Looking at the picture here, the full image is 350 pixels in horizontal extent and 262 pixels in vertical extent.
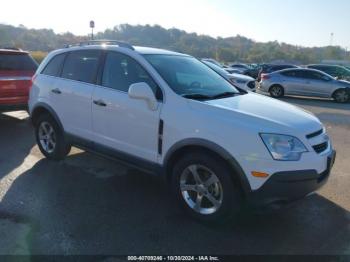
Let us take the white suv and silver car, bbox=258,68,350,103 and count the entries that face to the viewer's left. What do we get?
0

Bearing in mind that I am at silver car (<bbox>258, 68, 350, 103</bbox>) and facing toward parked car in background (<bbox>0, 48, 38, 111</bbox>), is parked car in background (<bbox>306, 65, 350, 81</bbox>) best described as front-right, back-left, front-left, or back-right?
back-right

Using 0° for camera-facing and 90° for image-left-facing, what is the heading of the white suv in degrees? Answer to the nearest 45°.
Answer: approximately 315°

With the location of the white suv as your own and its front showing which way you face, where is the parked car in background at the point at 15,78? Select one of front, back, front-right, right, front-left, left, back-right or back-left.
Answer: back

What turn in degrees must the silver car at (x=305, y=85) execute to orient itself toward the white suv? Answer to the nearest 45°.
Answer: approximately 90° to its right

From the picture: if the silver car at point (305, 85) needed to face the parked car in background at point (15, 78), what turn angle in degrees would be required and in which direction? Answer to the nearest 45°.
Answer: approximately 135° to its right

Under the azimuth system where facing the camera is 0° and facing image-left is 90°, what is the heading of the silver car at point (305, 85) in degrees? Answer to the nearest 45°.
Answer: approximately 270°

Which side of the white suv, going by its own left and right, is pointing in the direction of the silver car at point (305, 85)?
left

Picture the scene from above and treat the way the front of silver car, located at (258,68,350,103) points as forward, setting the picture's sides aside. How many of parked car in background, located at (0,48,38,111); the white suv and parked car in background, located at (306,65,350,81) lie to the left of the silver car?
1
